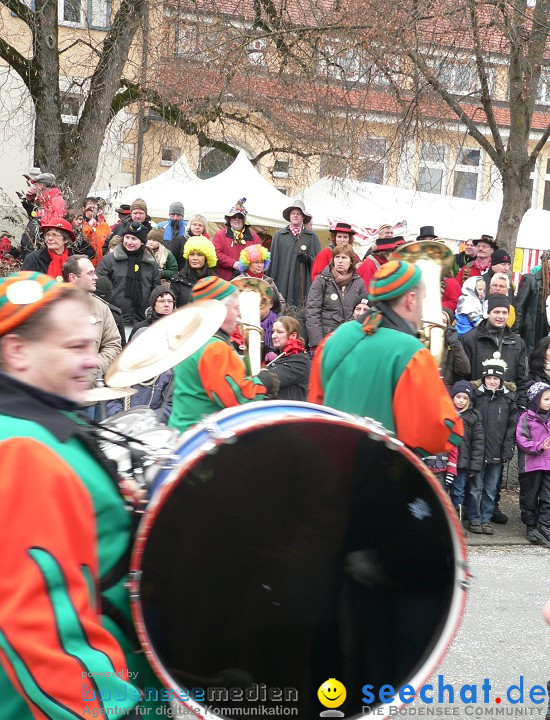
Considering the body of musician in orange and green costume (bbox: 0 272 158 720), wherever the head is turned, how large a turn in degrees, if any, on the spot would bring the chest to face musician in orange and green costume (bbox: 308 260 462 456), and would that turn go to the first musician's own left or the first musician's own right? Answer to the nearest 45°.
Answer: approximately 45° to the first musician's own left

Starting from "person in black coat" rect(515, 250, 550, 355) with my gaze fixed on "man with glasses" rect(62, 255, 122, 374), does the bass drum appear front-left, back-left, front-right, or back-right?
front-left

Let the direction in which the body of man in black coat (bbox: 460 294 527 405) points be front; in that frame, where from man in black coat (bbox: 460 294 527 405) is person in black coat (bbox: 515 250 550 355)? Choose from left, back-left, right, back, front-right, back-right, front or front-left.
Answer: back

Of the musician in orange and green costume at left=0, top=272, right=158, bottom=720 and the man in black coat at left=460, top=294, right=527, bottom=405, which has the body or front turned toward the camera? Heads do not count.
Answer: the man in black coat

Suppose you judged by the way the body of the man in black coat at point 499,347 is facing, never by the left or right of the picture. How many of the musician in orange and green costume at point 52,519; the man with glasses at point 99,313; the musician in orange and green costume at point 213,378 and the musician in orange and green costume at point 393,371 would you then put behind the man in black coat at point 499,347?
0

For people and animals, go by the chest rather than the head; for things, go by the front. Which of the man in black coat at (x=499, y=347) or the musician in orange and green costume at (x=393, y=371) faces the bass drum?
the man in black coat

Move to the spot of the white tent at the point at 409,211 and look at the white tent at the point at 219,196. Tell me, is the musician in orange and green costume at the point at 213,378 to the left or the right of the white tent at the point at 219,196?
left

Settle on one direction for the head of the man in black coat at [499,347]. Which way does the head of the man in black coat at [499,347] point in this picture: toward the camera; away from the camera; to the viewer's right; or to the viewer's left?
toward the camera

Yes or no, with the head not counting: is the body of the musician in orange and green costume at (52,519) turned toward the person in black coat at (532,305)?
no

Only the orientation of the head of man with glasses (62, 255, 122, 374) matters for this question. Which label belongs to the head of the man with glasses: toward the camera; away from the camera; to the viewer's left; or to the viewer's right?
to the viewer's right

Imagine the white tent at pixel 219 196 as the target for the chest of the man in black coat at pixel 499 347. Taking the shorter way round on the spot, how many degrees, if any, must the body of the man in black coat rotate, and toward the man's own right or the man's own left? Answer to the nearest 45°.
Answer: approximately 135° to the man's own right

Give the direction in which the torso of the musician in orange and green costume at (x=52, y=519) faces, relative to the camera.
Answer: to the viewer's right

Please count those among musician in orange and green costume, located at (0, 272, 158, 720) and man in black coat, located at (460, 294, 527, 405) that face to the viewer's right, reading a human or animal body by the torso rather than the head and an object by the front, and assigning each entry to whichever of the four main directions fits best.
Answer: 1

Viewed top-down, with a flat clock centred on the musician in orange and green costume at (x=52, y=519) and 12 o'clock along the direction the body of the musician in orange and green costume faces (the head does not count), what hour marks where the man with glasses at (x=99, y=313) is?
The man with glasses is roughly at 9 o'clock from the musician in orange and green costume.

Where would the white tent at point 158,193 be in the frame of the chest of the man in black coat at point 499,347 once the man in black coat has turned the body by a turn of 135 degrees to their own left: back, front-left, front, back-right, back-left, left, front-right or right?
left

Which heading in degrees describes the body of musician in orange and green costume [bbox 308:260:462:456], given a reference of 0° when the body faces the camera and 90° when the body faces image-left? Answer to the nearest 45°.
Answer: approximately 225°

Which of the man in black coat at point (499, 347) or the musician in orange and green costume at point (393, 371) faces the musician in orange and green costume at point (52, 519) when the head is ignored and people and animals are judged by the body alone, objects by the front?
the man in black coat

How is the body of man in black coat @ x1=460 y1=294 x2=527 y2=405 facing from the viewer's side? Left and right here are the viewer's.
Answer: facing the viewer

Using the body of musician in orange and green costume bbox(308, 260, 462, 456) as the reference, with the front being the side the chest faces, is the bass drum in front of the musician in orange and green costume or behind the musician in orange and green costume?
behind
